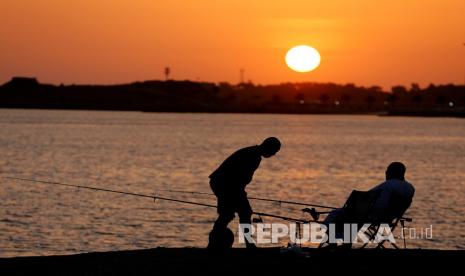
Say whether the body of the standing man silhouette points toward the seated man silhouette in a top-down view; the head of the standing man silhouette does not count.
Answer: yes

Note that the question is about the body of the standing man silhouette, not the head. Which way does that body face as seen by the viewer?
to the viewer's right
